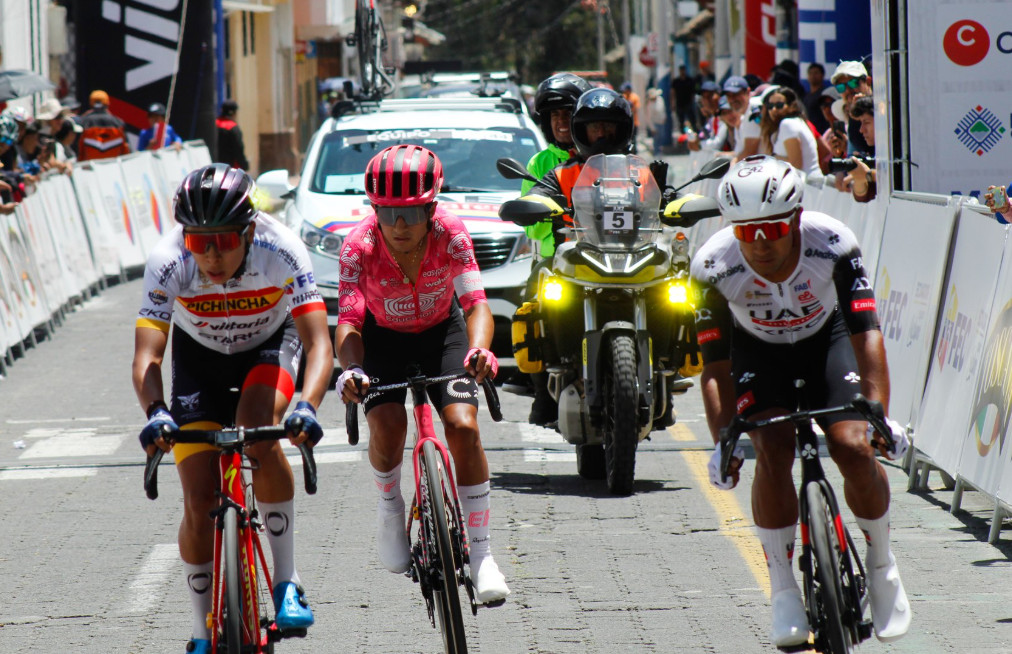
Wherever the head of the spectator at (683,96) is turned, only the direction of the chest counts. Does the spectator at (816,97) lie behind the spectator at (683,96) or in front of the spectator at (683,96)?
in front

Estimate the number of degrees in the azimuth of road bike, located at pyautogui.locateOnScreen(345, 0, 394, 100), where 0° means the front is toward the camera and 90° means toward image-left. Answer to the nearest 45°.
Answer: approximately 0°

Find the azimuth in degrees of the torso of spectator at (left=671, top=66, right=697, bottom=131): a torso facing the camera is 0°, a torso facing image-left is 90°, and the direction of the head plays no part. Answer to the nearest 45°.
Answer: approximately 0°

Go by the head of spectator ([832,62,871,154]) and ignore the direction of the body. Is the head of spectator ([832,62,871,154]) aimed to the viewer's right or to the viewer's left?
to the viewer's left

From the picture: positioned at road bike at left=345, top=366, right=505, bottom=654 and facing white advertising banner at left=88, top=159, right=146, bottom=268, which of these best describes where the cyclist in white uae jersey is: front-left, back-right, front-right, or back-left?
back-right

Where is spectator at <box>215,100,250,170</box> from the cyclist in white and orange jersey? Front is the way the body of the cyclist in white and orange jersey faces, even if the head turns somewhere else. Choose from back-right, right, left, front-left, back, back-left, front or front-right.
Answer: back

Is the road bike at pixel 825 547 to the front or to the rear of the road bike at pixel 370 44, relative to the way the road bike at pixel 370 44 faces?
to the front

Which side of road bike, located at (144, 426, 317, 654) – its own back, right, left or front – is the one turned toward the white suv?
back

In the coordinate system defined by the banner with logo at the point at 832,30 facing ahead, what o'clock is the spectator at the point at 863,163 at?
The spectator is roughly at 12 o'clock from the banner with logo.

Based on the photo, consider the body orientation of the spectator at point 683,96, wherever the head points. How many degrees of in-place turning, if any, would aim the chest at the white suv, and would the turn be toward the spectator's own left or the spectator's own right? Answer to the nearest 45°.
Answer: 0° — they already face it

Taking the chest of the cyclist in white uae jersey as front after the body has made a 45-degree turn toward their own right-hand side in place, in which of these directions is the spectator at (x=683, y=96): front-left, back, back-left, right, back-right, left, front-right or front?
back-right
